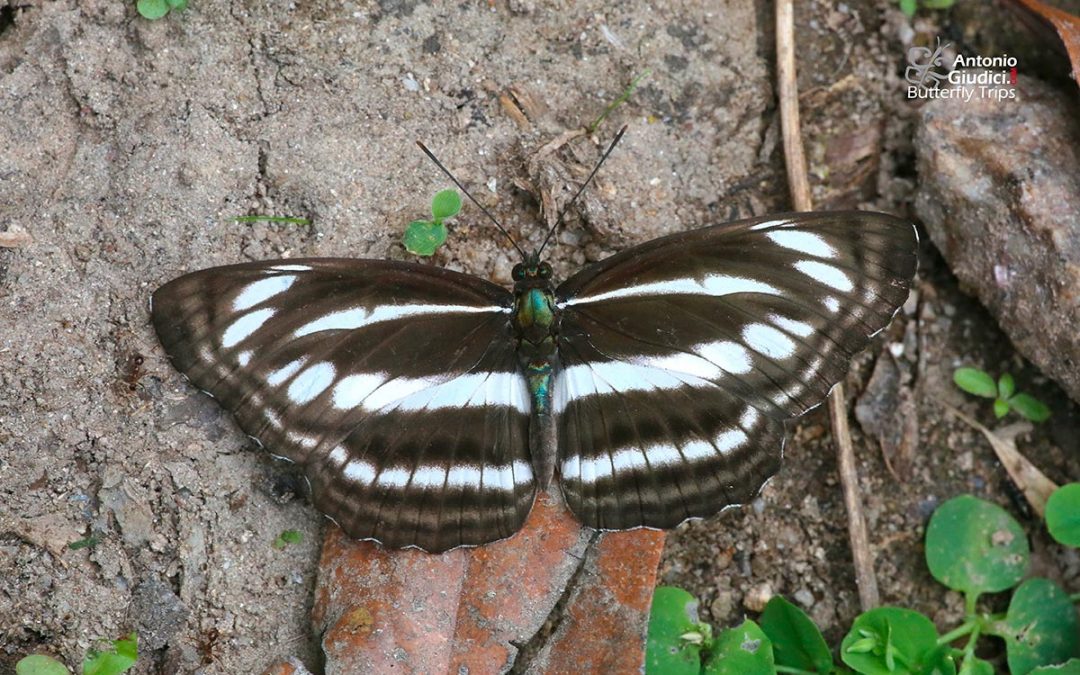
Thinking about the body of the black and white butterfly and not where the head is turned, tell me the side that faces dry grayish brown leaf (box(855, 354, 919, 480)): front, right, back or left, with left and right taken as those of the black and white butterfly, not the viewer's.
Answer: right

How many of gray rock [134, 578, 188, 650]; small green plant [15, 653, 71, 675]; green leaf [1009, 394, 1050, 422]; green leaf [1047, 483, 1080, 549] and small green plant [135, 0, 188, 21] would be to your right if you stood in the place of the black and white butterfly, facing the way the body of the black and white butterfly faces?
2

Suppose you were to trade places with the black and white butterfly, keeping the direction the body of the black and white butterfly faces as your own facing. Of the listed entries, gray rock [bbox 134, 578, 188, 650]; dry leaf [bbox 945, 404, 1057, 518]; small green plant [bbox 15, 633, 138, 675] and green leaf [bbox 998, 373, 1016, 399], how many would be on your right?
2

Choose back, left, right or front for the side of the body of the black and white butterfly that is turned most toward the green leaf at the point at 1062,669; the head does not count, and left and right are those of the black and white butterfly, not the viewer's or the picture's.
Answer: right

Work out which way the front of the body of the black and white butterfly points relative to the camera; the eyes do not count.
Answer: away from the camera

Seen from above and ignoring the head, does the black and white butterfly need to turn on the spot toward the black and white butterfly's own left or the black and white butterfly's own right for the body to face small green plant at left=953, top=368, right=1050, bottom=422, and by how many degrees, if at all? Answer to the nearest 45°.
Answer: approximately 90° to the black and white butterfly's own right

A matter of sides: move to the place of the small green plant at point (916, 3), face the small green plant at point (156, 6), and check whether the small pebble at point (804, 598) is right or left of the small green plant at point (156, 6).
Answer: left

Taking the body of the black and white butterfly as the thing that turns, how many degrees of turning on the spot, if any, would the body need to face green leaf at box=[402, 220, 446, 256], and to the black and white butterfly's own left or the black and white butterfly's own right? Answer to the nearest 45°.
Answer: approximately 45° to the black and white butterfly's own left

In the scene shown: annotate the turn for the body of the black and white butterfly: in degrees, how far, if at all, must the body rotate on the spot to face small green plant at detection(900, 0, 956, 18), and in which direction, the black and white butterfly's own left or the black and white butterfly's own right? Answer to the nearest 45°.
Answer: approximately 45° to the black and white butterfly's own right
